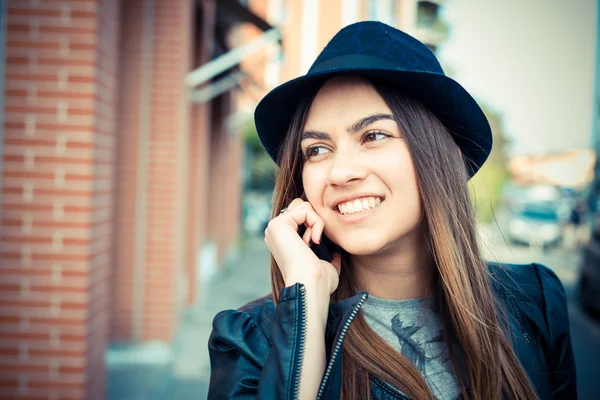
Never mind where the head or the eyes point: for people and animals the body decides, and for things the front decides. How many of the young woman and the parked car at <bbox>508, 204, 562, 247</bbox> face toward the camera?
2

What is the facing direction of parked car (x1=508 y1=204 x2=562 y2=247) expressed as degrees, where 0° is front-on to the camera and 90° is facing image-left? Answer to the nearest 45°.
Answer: approximately 0°

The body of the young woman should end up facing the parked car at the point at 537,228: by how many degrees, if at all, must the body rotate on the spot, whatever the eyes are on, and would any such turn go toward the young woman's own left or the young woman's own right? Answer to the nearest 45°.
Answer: approximately 180°

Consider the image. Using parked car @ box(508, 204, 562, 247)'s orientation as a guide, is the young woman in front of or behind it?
in front

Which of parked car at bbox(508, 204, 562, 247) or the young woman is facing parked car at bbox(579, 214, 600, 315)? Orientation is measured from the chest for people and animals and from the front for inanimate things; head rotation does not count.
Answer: parked car at bbox(508, 204, 562, 247)

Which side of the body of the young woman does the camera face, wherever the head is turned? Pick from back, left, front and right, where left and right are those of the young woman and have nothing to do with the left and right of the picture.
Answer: front

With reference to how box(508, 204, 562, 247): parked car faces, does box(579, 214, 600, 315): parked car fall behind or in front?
in front

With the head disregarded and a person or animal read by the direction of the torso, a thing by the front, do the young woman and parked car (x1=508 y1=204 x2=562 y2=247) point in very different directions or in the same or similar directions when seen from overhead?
same or similar directions
